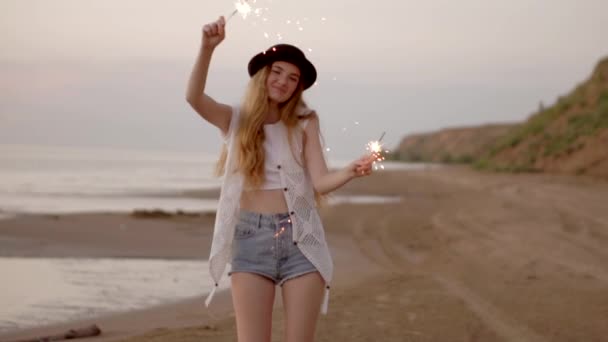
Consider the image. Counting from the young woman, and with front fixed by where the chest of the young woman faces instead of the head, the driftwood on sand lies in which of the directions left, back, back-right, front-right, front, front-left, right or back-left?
back-right

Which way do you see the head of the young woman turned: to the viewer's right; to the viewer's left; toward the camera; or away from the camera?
toward the camera

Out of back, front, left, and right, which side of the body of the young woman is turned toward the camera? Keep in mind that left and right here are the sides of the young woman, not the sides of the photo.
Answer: front
